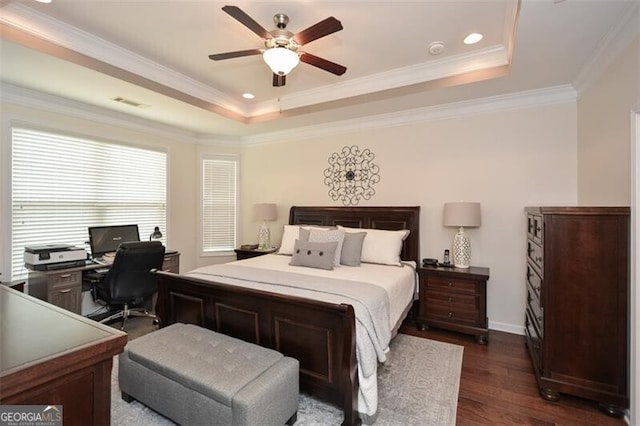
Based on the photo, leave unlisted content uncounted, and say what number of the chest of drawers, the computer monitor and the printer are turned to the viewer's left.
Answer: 1

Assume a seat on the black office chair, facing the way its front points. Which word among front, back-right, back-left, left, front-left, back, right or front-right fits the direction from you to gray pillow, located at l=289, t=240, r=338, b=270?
back

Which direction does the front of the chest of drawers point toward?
to the viewer's left

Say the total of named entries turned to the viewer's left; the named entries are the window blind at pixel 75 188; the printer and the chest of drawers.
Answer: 1

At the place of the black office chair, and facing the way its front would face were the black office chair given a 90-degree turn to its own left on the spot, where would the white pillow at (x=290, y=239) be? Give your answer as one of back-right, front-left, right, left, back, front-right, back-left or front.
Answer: back-left

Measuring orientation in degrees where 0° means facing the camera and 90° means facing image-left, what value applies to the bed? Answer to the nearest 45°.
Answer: approximately 45°

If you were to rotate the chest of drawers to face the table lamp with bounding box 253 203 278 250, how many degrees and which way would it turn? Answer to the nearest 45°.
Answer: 0° — it already faces it

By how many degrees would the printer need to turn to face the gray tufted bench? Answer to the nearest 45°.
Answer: approximately 45° to its right
